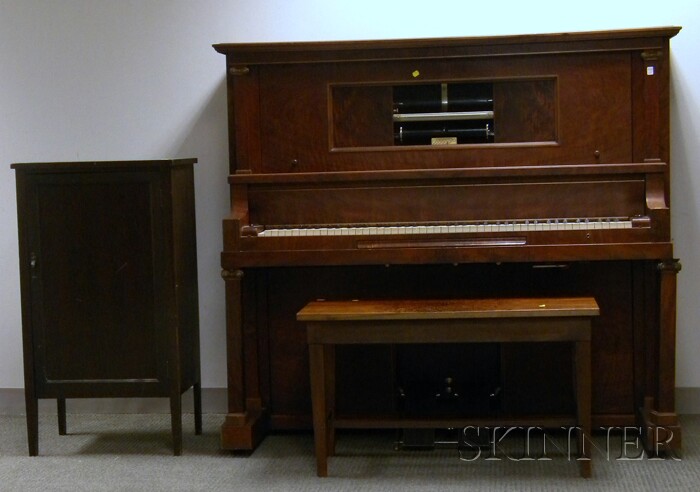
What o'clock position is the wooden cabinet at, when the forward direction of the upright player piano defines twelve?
The wooden cabinet is roughly at 3 o'clock from the upright player piano.

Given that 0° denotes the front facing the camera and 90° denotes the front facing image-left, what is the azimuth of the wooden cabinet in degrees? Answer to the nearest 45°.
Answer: approximately 0°

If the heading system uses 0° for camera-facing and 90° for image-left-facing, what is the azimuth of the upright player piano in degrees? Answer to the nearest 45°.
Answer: approximately 0°

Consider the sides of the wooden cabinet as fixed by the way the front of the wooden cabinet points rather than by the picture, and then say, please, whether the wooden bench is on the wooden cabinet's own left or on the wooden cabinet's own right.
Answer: on the wooden cabinet's own left

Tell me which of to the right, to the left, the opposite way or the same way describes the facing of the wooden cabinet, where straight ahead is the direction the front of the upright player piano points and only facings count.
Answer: the same way

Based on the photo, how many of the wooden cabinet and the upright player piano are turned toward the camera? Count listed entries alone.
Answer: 2

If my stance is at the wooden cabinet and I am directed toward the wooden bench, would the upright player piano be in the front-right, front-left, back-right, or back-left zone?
front-left

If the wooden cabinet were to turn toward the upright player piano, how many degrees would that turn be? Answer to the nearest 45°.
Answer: approximately 90° to its left
